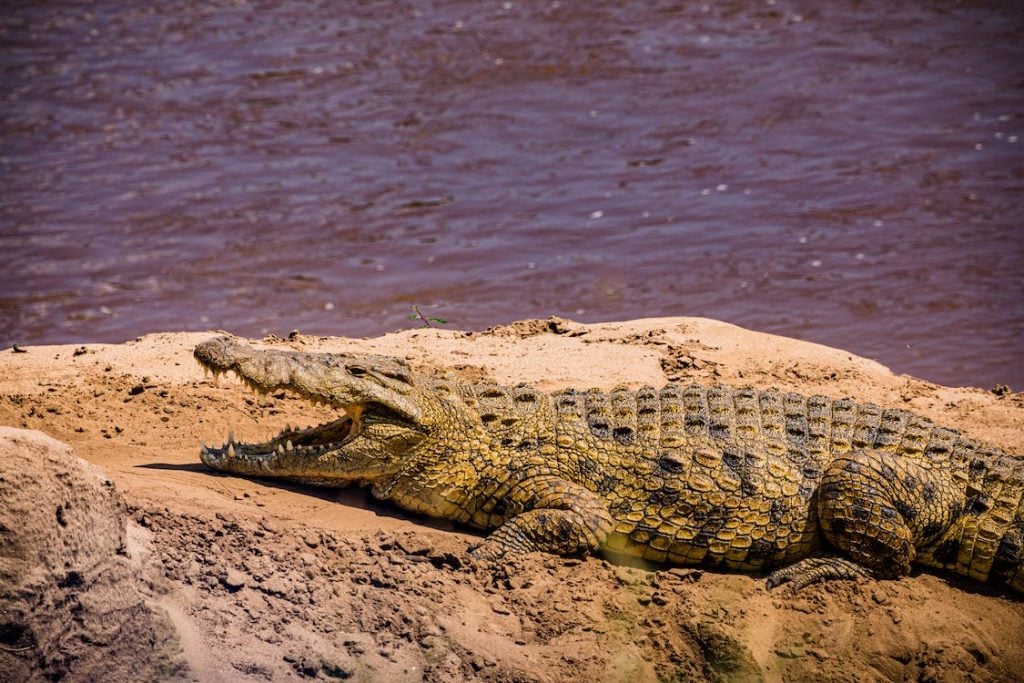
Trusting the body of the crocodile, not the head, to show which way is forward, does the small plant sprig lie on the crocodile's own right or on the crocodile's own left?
on the crocodile's own right

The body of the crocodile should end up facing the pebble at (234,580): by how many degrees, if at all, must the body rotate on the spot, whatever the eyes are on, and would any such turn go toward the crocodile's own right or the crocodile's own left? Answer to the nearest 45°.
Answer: approximately 45° to the crocodile's own left

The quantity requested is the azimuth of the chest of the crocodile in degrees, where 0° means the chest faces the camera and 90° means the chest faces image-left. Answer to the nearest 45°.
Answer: approximately 90°
